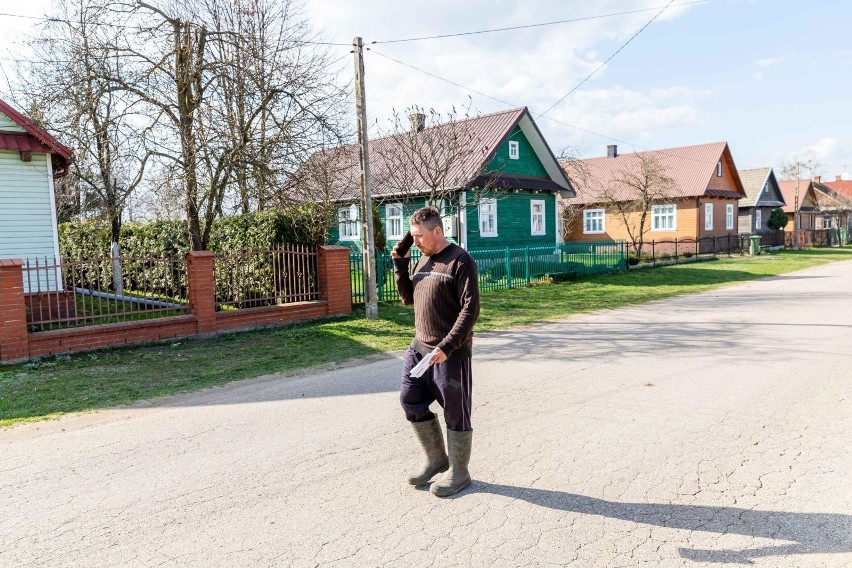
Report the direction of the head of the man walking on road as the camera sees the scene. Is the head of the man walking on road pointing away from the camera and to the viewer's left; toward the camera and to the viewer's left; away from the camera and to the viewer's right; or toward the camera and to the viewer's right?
toward the camera and to the viewer's left

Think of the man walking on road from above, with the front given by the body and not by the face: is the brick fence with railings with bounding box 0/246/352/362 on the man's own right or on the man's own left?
on the man's own right

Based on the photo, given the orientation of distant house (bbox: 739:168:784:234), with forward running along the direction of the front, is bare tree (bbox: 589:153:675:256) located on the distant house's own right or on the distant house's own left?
on the distant house's own right

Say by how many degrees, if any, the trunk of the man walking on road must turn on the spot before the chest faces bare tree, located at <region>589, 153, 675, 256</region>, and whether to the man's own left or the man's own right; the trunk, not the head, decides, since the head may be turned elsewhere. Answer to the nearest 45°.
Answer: approximately 135° to the man's own right

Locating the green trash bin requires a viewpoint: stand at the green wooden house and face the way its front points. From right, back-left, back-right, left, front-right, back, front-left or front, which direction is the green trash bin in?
left

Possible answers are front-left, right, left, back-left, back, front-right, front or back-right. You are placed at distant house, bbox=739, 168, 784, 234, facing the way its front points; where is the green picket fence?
front-right

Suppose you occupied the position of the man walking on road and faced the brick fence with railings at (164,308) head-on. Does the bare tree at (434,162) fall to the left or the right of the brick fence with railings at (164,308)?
right

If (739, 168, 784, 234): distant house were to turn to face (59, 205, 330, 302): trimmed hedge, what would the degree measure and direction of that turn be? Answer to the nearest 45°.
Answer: approximately 45° to its right

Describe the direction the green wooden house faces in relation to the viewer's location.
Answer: facing the viewer and to the right of the viewer

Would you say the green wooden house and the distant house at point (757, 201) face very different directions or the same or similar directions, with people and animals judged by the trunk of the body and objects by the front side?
same or similar directions

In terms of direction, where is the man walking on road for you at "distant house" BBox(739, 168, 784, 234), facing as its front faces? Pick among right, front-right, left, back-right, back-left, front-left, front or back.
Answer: front-right

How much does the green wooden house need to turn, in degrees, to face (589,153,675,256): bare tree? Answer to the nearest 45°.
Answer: approximately 90° to its left

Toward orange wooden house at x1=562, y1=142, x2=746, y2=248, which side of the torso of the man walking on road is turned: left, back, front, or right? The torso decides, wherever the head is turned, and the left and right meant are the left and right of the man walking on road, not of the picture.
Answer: back

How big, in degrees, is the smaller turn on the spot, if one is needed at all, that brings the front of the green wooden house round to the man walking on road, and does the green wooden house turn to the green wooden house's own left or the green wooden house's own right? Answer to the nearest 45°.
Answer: approximately 45° to the green wooden house's own right

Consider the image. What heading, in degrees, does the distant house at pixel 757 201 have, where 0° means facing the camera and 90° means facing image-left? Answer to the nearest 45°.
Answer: approximately 315°

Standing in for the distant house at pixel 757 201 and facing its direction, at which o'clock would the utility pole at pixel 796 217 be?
The utility pole is roughly at 9 o'clock from the distant house.
